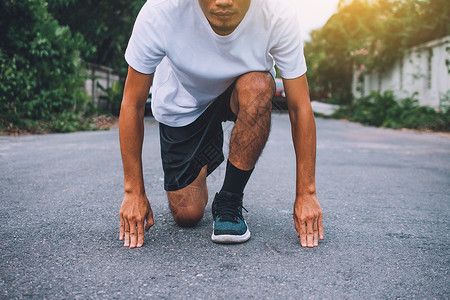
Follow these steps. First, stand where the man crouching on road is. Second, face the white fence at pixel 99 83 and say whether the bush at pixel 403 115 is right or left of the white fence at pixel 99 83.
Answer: right

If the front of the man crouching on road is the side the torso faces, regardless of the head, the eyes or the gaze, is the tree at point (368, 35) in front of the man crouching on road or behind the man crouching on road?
behind

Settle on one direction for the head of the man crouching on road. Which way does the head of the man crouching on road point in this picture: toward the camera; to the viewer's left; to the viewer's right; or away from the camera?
toward the camera

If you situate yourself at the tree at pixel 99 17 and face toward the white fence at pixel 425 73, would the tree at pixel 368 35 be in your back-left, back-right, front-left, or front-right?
front-left

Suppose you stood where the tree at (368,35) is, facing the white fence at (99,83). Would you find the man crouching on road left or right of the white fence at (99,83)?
left

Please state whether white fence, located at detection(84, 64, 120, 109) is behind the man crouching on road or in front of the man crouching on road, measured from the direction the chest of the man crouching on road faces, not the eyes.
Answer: behind

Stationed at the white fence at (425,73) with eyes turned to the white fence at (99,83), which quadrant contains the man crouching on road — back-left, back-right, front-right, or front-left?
front-left

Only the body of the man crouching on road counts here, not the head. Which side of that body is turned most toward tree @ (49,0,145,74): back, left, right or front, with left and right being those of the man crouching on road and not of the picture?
back

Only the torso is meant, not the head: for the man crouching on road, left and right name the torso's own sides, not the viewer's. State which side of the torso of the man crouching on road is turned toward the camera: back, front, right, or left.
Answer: front
